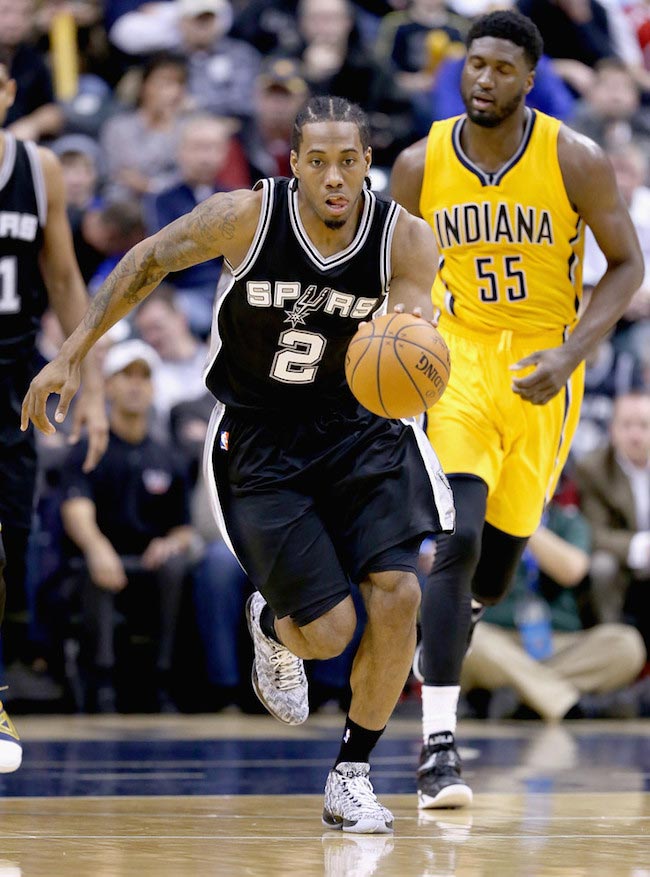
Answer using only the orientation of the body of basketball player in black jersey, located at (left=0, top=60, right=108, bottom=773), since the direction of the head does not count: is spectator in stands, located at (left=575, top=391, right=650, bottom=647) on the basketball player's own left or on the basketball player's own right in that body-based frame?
on the basketball player's own left

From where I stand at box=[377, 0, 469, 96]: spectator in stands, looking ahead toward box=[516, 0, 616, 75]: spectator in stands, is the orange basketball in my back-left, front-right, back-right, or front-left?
back-right

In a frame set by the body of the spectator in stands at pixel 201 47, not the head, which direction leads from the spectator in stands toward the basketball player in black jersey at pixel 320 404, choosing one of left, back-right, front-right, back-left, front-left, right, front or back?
front-left

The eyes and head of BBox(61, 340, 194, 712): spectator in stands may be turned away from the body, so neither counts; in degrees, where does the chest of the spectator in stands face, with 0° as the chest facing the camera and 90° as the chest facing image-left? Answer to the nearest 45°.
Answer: approximately 0°

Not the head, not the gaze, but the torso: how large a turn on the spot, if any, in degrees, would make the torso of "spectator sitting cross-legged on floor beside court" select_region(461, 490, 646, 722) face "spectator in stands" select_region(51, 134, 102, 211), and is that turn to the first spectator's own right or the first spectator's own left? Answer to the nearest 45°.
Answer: approximately 135° to the first spectator's own right

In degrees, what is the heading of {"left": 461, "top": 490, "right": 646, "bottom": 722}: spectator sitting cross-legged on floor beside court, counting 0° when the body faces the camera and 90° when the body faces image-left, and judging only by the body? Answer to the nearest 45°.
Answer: approximately 0°

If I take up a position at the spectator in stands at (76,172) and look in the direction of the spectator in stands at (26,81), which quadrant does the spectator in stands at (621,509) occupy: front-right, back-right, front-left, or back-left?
back-right

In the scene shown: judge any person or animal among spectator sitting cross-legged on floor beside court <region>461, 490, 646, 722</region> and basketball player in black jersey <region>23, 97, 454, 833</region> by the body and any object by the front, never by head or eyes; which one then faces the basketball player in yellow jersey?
the spectator sitting cross-legged on floor beside court
